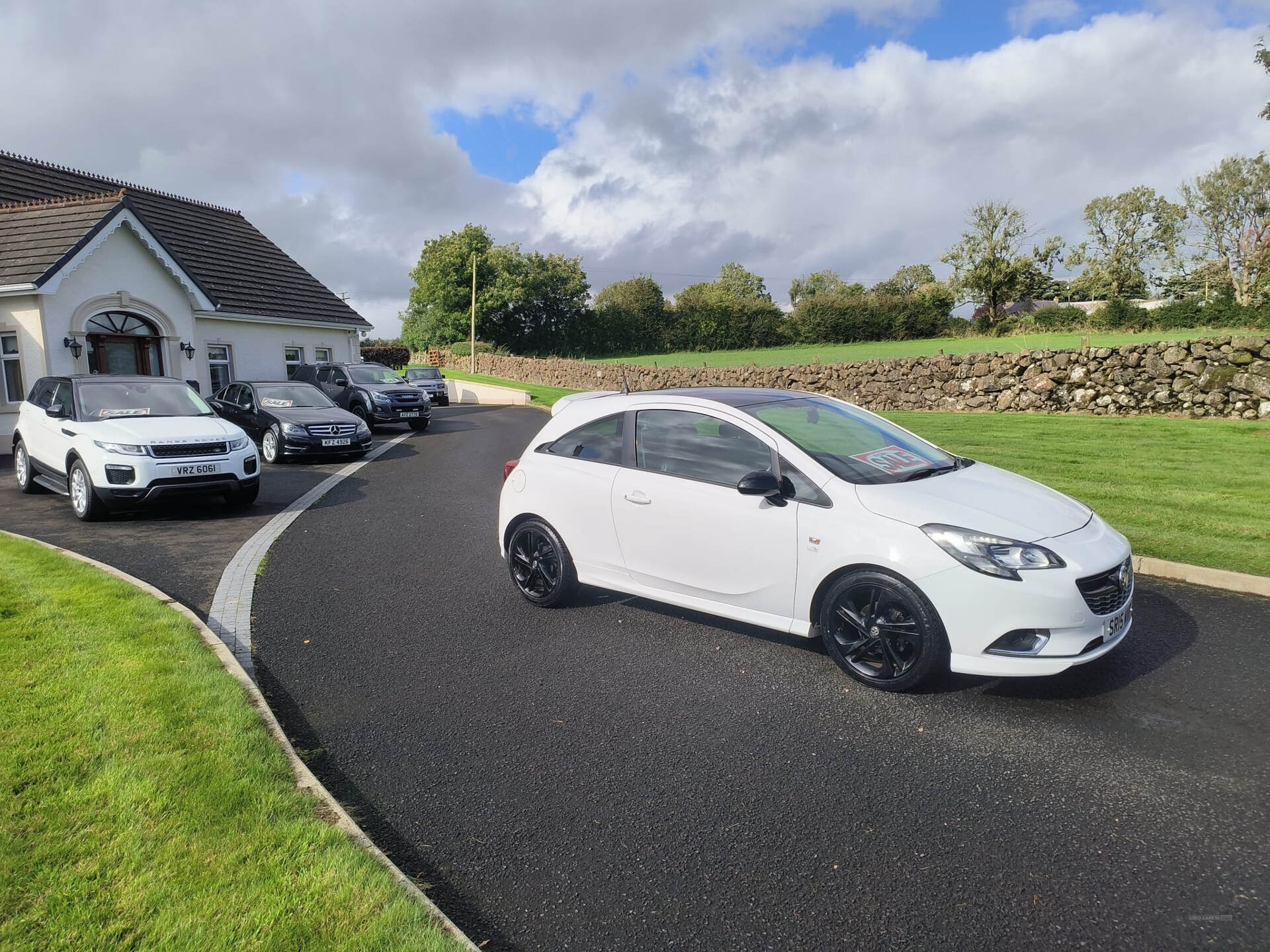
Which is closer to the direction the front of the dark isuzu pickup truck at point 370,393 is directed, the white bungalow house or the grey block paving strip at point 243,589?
the grey block paving strip

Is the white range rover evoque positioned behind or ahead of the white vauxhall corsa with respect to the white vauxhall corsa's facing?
behind

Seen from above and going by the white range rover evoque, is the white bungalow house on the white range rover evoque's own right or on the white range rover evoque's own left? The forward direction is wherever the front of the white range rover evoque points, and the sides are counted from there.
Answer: on the white range rover evoque's own left

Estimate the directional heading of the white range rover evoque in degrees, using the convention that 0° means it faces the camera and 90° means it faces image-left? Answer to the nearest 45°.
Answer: approximately 315°

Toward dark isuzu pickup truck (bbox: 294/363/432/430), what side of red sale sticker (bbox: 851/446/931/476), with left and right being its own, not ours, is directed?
back

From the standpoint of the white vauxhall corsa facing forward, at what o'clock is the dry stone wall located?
The dry stone wall is roughly at 8 o'clock from the white vauxhall corsa.

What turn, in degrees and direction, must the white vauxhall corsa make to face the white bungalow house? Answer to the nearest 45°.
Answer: approximately 180°

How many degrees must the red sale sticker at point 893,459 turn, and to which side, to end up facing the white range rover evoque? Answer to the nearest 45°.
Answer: approximately 135° to its right
